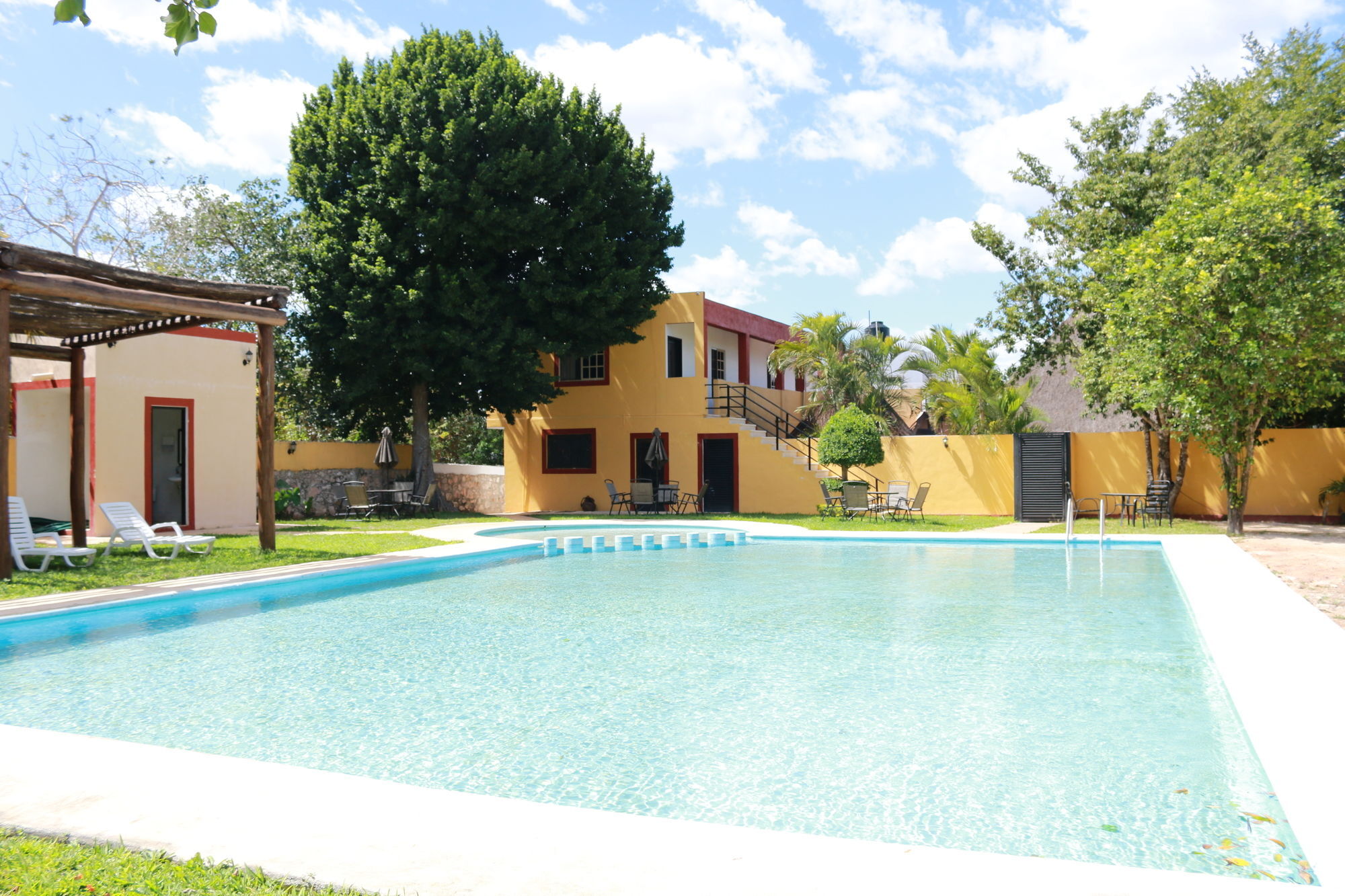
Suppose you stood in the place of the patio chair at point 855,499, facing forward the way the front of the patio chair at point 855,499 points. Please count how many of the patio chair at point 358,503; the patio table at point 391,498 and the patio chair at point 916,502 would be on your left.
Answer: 2

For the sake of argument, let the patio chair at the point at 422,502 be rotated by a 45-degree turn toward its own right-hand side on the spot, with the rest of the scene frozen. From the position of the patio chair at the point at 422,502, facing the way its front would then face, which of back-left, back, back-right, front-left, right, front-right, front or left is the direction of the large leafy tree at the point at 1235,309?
back

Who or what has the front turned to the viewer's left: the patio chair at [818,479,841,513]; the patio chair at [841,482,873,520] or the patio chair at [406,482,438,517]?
the patio chair at [406,482,438,517]

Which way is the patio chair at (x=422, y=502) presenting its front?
to the viewer's left

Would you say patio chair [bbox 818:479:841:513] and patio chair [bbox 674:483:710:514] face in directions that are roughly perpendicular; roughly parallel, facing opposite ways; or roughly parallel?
roughly parallel, facing opposite ways

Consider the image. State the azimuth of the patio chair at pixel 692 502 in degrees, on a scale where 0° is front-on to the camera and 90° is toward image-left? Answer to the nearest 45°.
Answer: approximately 90°

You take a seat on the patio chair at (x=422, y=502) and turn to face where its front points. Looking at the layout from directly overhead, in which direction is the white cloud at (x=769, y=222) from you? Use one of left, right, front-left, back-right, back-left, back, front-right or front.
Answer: back-right

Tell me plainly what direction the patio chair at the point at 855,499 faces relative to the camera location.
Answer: facing away from the viewer

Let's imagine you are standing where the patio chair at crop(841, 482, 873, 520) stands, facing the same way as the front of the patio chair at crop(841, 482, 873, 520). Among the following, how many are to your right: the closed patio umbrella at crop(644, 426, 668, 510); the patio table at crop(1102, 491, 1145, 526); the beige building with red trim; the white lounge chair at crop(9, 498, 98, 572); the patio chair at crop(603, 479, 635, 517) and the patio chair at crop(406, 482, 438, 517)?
1

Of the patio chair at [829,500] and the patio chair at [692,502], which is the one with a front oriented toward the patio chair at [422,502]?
the patio chair at [692,502]

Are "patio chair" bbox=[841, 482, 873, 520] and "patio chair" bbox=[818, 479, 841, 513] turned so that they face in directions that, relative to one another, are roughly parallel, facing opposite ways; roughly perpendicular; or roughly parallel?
roughly perpendicular

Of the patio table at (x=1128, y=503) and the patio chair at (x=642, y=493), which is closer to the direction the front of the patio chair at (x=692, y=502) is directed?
the patio chair

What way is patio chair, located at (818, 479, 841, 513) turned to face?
to the viewer's right

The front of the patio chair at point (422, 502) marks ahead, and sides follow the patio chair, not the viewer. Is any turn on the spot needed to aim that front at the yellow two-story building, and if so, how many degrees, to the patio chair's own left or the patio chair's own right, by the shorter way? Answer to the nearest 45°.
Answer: approximately 180°
